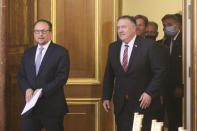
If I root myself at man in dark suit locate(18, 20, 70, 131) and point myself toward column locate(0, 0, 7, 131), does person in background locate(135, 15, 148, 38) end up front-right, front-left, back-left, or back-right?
back-right

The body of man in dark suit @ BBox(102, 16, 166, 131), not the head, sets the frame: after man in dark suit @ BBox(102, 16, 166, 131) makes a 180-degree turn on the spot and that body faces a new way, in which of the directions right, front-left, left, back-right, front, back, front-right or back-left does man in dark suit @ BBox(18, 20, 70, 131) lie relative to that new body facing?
back-left

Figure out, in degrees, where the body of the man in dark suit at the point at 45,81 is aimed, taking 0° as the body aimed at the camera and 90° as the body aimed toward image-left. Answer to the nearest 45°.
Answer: approximately 45°

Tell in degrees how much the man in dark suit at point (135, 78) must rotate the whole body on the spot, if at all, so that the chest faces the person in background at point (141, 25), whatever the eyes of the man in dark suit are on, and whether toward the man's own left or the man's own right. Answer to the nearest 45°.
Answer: approximately 135° to the man's own right

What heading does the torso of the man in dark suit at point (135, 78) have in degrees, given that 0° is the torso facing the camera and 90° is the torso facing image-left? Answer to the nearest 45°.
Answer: approximately 45°

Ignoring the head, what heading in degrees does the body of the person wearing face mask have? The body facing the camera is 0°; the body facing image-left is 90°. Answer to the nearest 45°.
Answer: approximately 45°

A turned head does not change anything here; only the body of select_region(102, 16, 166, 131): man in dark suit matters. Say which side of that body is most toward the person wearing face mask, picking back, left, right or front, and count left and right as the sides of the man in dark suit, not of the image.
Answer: back

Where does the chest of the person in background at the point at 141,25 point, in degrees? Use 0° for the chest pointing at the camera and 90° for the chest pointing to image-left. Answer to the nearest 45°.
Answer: approximately 45°

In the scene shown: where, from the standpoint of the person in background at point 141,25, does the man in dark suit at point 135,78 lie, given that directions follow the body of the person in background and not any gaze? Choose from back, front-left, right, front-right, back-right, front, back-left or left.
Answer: front-left

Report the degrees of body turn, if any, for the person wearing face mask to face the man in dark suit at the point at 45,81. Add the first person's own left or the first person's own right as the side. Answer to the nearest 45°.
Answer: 0° — they already face them
